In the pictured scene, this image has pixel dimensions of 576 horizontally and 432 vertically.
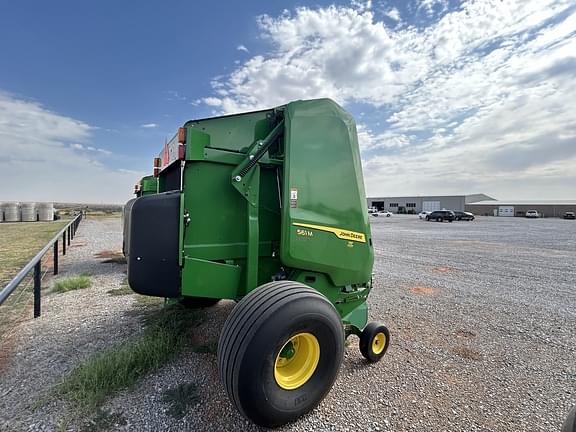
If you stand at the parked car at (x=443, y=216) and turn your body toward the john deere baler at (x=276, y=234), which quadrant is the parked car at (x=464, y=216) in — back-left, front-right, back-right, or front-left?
back-left

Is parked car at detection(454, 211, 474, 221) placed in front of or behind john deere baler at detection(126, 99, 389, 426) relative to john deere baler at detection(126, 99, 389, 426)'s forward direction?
in front
